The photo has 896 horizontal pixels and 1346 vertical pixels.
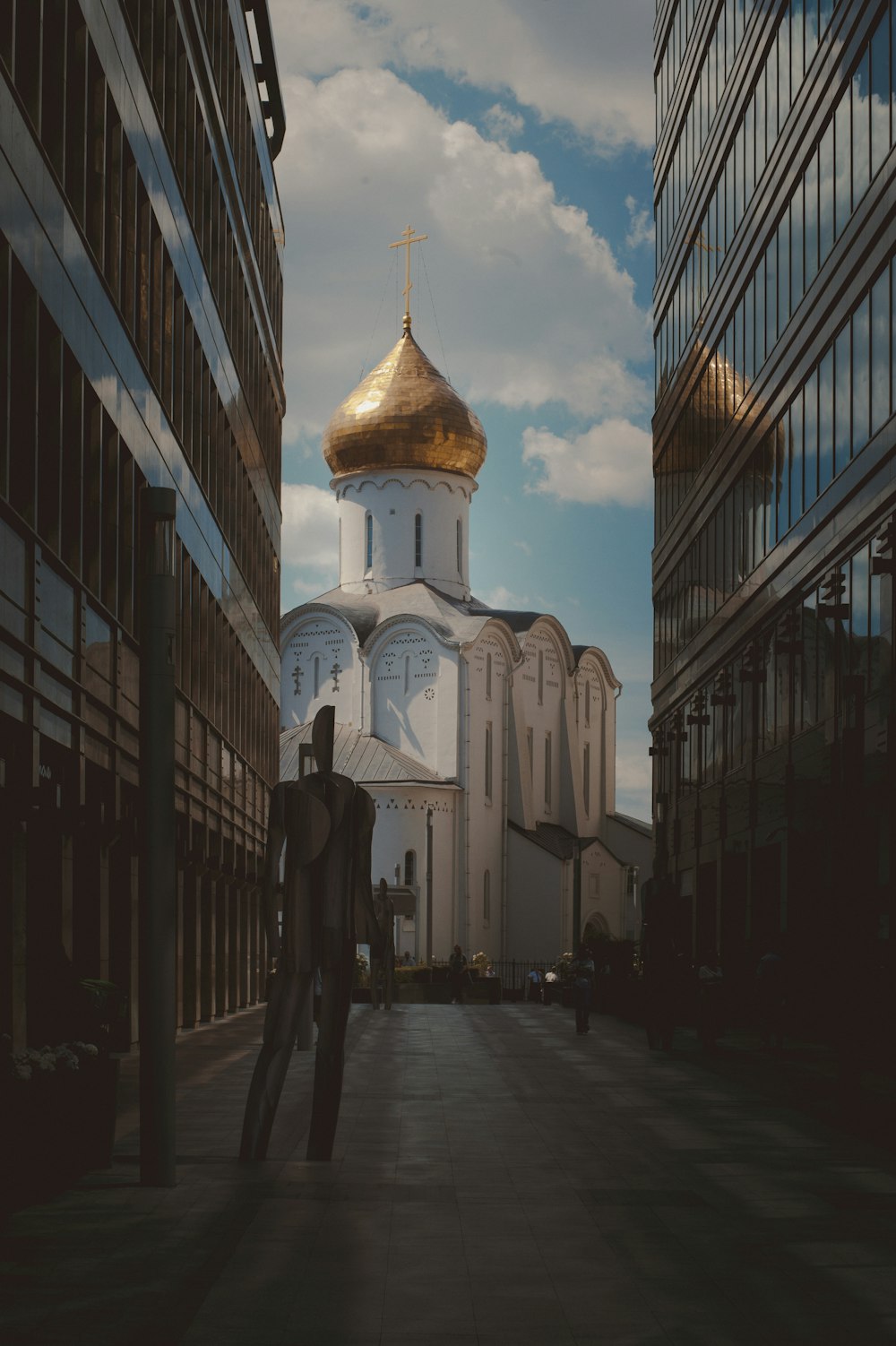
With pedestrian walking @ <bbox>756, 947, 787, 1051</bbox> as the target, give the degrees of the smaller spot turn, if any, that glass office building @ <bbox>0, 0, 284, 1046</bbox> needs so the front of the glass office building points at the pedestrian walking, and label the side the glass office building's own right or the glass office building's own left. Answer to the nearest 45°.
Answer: approximately 45° to the glass office building's own left

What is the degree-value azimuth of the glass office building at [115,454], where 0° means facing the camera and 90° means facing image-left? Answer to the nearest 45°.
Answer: approximately 270°

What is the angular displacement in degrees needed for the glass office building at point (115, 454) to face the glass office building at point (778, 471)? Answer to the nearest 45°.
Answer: approximately 45° to its left

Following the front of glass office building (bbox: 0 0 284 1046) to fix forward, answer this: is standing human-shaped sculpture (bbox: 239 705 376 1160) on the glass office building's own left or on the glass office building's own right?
on the glass office building's own right
